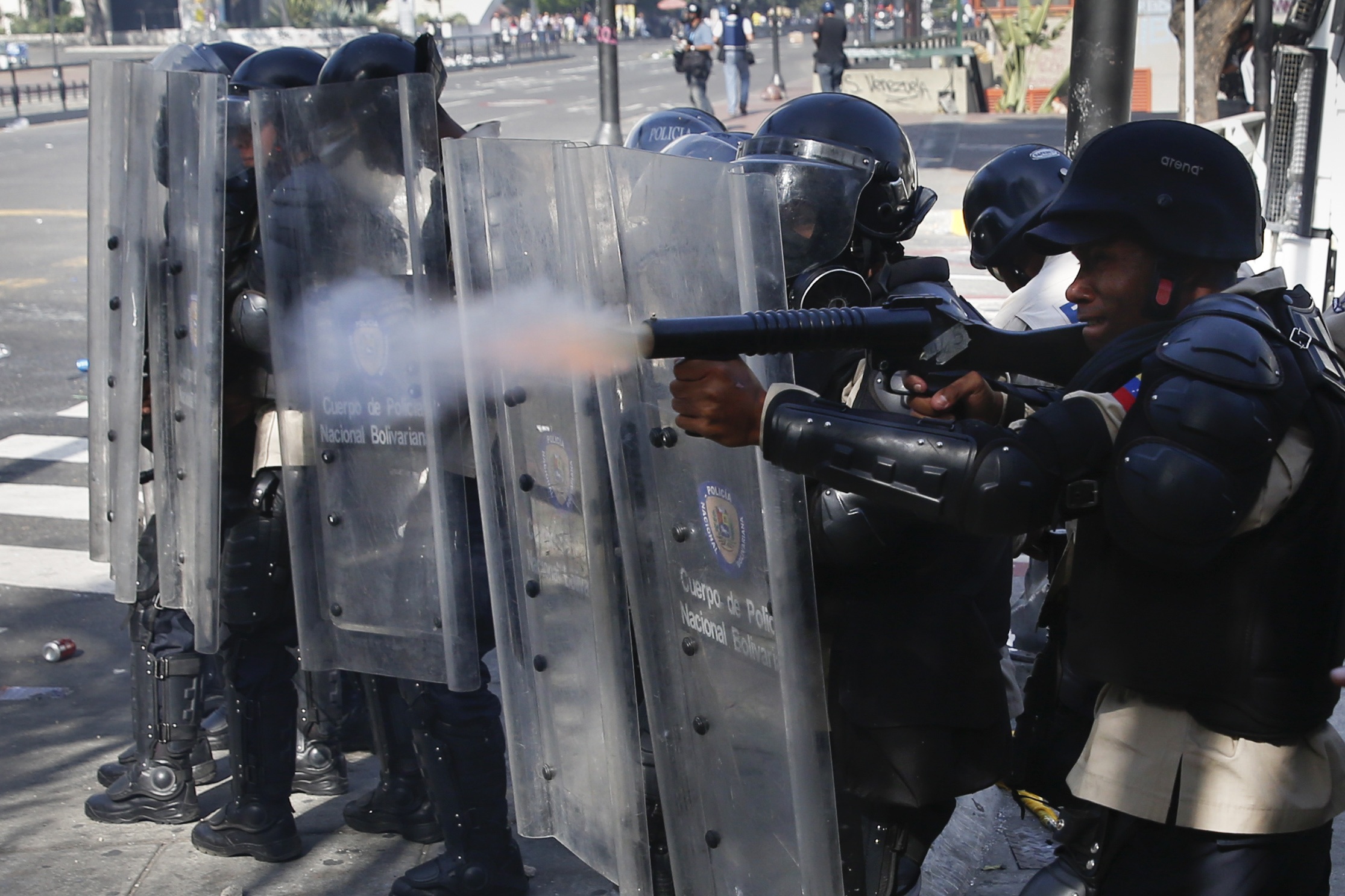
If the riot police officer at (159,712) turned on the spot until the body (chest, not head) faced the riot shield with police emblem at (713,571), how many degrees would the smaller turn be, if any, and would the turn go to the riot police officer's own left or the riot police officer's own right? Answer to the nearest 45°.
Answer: approximately 135° to the riot police officer's own left

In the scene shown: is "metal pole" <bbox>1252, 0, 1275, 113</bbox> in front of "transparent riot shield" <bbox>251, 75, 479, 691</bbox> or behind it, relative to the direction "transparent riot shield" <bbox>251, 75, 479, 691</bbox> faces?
behind

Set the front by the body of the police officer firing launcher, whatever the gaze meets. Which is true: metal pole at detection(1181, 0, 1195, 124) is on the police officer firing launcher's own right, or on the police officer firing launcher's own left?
on the police officer firing launcher's own right

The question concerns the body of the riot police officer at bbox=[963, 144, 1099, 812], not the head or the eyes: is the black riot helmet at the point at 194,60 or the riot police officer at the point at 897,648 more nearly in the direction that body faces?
the black riot helmet

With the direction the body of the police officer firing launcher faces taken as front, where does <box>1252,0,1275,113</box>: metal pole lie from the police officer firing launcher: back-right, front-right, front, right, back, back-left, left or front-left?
right

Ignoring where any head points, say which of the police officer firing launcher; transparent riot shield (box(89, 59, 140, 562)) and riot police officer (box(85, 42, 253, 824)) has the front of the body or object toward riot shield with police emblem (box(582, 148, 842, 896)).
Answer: the police officer firing launcher

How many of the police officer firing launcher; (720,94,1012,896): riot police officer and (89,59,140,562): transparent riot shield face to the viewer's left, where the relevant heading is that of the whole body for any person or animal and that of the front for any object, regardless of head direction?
3

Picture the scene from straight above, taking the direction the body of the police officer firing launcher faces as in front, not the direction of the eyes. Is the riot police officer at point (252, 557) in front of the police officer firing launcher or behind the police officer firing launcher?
in front

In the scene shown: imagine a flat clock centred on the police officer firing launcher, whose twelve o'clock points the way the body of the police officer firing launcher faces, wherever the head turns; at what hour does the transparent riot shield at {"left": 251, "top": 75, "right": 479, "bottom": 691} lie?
The transparent riot shield is roughly at 1 o'clock from the police officer firing launcher.

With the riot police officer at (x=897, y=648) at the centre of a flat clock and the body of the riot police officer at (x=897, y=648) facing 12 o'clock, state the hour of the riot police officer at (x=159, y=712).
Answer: the riot police officer at (x=159, y=712) is roughly at 1 o'clock from the riot police officer at (x=897, y=648).

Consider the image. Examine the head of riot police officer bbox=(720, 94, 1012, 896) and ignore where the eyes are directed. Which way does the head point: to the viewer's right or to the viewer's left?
to the viewer's left

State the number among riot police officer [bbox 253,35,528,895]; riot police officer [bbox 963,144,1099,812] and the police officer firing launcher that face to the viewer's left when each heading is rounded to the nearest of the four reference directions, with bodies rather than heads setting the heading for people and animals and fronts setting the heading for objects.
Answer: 3
